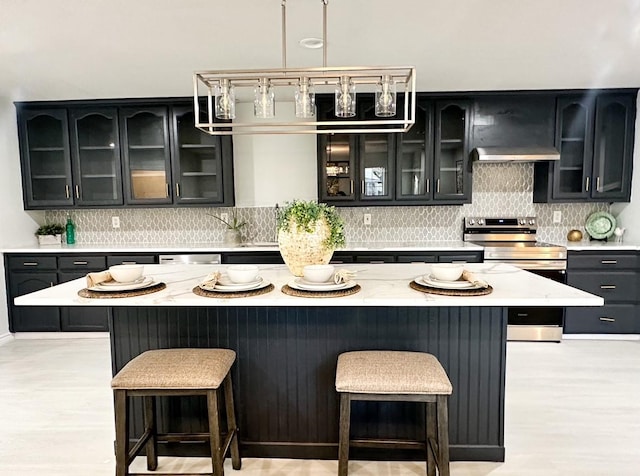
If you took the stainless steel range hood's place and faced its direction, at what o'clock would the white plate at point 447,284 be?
The white plate is roughly at 12 o'clock from the stainless steel range hood.

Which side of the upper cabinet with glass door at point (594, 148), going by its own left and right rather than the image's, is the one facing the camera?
front

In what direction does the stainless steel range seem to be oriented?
toward the camera

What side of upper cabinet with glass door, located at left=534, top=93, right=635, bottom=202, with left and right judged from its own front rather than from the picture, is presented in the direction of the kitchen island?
front

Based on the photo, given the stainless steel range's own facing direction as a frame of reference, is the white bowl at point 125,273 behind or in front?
in front

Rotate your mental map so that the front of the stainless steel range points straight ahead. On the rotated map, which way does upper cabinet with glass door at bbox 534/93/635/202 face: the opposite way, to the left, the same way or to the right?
the same way

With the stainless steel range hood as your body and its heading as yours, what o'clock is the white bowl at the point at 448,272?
The white bowl is roughly at 12 o'clock from the stainless steel range hood.

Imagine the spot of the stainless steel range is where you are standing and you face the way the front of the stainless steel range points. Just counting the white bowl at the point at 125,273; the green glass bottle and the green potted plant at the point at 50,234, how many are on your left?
0

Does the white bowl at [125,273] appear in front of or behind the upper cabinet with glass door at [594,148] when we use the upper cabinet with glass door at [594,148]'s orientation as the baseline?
in front

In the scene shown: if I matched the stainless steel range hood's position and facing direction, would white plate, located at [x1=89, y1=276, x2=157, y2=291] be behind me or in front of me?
in front

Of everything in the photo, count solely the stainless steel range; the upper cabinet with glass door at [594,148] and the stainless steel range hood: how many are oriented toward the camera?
3

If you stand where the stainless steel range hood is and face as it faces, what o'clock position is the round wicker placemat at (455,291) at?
The round wicker placemat is roughly at 12 o'clock from the stainless steel range hood.

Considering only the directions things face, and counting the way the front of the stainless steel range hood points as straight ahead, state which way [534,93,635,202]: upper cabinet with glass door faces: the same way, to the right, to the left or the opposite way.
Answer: the same way

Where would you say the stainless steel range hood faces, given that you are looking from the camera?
facing the viewer

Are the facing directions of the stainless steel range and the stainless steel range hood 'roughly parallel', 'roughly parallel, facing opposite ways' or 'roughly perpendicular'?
roughly parallel

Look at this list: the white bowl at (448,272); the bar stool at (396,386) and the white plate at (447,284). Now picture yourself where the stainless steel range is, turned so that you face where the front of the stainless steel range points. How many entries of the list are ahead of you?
3
